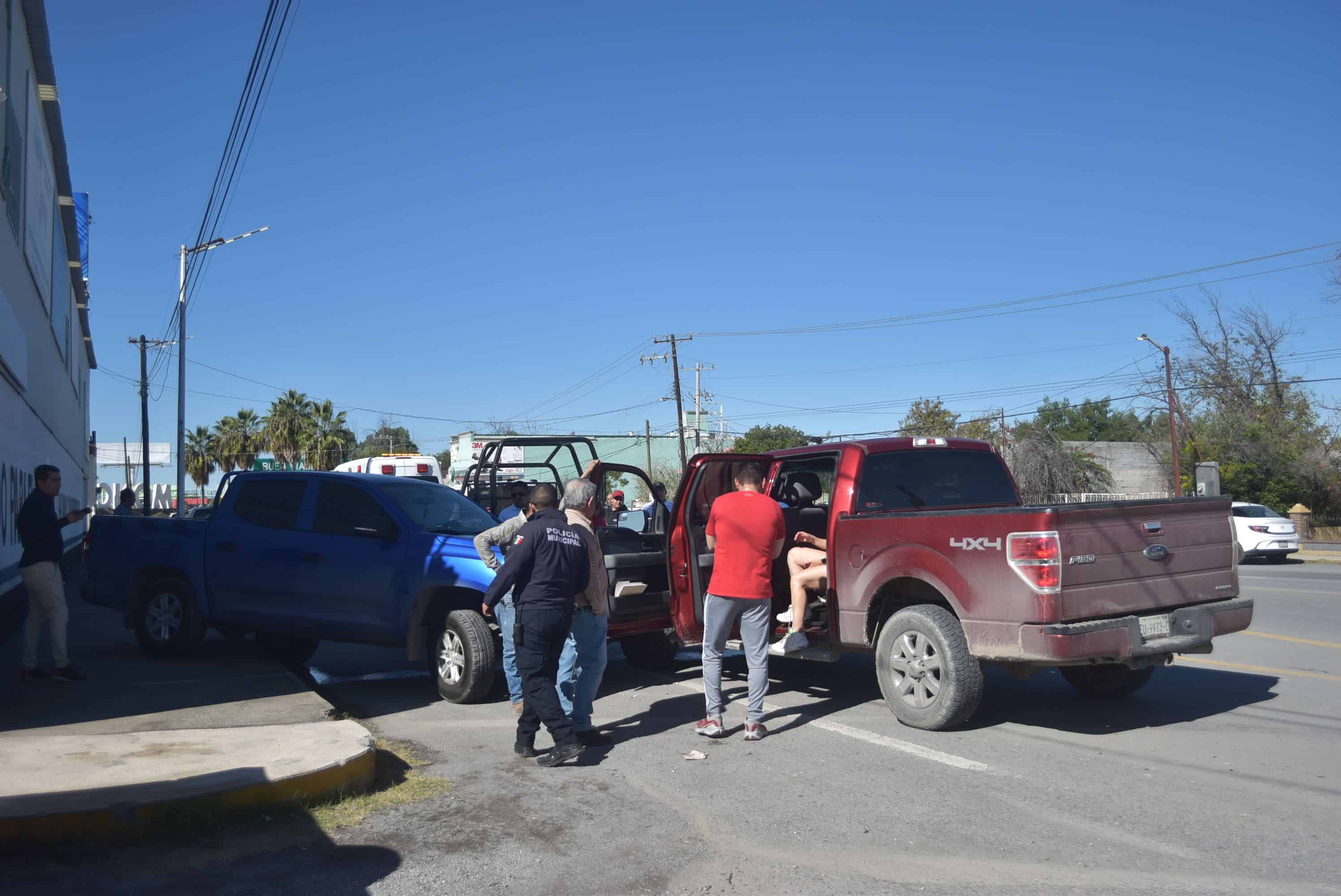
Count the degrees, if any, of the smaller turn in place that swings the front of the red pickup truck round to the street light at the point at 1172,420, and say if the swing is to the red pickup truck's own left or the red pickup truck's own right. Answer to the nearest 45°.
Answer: approximately 45° to the red pickup truck's own right

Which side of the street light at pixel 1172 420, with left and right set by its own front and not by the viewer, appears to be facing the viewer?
left

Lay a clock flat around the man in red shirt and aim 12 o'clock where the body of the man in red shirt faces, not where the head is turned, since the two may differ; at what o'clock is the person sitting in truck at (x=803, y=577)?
The person sitting in truck is roughly at 1 o'clock from the man in red shirt.

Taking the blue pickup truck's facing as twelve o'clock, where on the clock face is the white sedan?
The white sedan is roughly at 10 o'clock from the blue pickup truck.

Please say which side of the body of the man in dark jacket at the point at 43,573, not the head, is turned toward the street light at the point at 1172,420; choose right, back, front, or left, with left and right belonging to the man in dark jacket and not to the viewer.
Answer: front

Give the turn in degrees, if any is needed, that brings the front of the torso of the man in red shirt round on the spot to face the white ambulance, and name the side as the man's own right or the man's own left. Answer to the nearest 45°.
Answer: approximately 45° to the man's own left

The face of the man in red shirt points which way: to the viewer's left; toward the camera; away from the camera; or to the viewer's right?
away from the camera

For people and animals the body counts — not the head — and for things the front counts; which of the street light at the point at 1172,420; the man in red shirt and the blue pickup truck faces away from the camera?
the man in red shirt

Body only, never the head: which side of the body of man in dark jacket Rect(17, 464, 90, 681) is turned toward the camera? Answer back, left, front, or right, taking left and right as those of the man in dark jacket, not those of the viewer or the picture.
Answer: right

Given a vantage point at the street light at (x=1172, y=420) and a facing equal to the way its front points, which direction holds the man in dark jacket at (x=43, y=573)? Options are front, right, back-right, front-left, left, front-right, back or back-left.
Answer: left

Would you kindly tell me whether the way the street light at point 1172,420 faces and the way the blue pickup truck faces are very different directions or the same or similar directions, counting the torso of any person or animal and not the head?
very different directions

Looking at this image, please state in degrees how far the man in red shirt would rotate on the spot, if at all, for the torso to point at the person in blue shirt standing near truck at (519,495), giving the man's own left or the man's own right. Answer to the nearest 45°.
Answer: approximately 45° to the man's own left

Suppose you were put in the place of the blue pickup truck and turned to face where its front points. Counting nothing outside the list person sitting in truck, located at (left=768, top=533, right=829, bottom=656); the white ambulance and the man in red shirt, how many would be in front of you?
2

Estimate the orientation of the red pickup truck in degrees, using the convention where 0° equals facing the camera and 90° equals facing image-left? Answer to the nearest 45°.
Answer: approximately 135°

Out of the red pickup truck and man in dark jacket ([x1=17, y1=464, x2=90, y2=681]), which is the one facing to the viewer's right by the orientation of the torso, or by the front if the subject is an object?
the man in dark jacket

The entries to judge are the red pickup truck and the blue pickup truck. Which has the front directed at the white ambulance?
the red pickup truck

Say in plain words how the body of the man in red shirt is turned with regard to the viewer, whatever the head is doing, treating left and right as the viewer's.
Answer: facing away from the viewer
